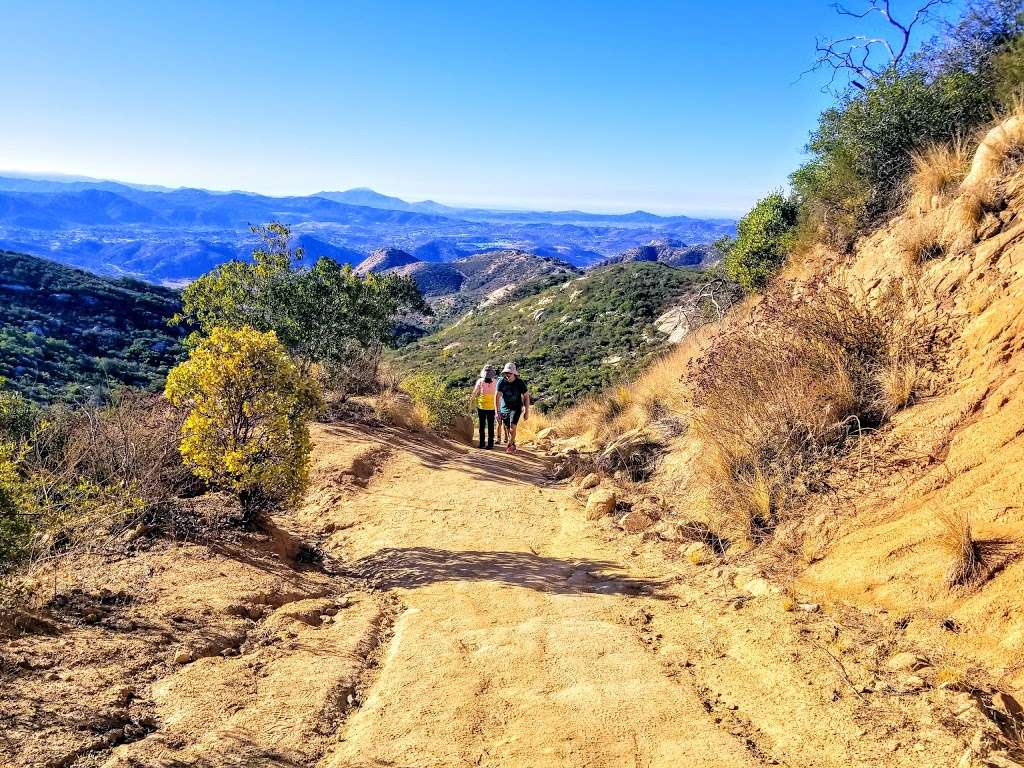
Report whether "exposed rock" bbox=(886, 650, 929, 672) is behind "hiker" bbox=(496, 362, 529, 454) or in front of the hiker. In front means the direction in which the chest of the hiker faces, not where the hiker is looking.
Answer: in front

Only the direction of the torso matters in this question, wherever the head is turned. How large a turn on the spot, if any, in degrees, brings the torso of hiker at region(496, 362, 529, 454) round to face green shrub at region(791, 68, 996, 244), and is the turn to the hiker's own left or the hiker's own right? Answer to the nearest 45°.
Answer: approximately 45° to the hiker's own left

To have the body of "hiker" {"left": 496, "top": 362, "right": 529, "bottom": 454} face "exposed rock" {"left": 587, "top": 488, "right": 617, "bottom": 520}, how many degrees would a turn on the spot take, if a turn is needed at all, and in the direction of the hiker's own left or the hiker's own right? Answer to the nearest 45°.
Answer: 0° — they already face it

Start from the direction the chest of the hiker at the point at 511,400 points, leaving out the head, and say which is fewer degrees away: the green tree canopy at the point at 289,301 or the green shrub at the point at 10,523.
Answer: the green shrub

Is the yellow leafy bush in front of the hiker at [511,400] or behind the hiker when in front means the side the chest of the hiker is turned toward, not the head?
in front

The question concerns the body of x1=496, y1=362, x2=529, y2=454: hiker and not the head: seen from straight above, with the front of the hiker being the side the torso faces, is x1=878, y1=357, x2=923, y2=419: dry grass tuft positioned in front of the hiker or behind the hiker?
in front

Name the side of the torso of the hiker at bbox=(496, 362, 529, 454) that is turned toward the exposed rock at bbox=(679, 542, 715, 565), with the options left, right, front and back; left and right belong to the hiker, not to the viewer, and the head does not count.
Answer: front

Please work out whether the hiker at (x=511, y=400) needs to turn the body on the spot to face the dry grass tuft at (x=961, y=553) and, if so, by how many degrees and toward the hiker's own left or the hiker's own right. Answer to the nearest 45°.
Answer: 0° — they already face it

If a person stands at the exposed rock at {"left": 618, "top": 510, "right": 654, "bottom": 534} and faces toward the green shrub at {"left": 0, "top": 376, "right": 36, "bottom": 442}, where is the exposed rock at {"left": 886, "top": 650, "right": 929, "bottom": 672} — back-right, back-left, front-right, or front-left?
back-left

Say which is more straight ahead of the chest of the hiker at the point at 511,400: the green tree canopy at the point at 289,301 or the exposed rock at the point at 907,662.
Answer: the exposed rock

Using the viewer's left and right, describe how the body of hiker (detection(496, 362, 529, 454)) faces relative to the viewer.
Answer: facing the viewer

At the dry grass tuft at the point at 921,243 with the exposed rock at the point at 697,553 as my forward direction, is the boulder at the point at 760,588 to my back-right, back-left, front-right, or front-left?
front-left
